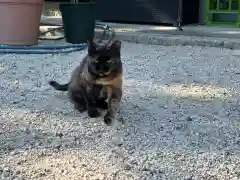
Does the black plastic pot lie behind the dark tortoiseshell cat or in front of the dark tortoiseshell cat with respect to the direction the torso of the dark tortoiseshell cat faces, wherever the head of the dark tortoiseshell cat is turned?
behind

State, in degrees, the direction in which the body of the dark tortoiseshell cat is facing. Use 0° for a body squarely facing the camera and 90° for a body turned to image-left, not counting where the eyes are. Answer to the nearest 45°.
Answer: approximately 315°

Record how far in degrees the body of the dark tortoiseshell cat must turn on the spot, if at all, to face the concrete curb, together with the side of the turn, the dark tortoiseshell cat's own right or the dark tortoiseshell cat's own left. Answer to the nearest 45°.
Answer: approximately 135° to the dark tortoiseshell cat's own left
